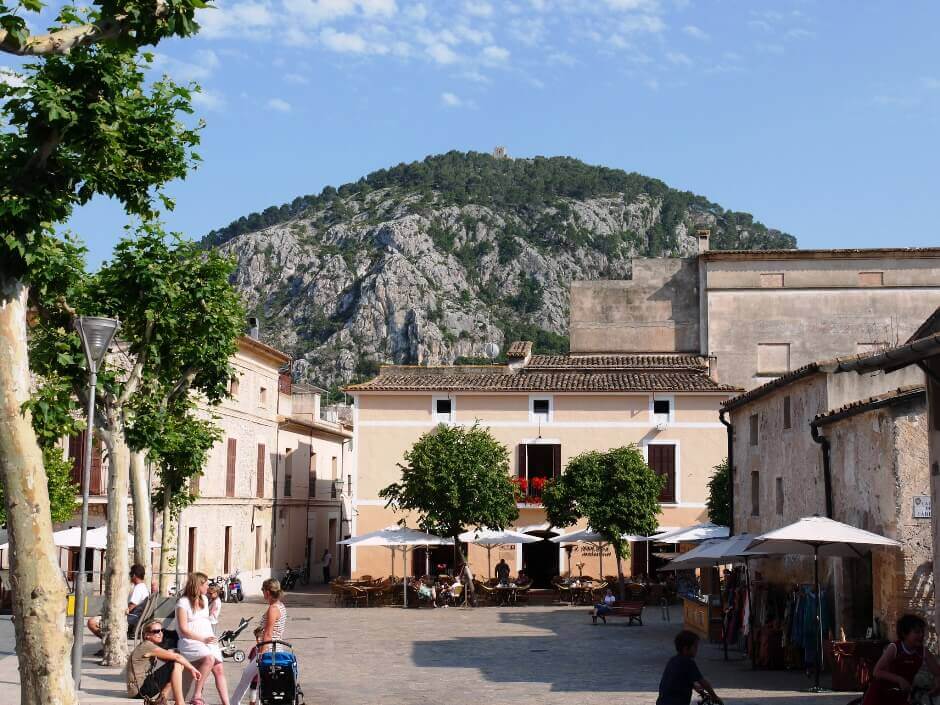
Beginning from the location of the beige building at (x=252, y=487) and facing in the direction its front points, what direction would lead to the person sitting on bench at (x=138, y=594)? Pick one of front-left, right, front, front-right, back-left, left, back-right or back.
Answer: front-right

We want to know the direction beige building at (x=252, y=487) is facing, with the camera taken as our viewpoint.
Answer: facing the viewer and to the right of the viewer

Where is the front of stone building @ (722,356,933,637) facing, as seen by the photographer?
facing the viewer and to the left of the viewer

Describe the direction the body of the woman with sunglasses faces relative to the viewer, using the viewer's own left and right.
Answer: facing to the right of the viewer

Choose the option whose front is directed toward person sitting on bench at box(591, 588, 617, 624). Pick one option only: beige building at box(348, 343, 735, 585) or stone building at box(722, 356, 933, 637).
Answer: the beige building

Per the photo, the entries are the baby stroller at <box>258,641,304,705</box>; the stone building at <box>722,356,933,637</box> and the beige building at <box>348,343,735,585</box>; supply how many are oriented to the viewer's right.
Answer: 0

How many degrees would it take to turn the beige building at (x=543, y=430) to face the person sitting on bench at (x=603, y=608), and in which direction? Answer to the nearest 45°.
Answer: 0° — it already faces them

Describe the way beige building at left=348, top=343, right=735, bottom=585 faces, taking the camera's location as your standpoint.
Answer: facing the viewer
